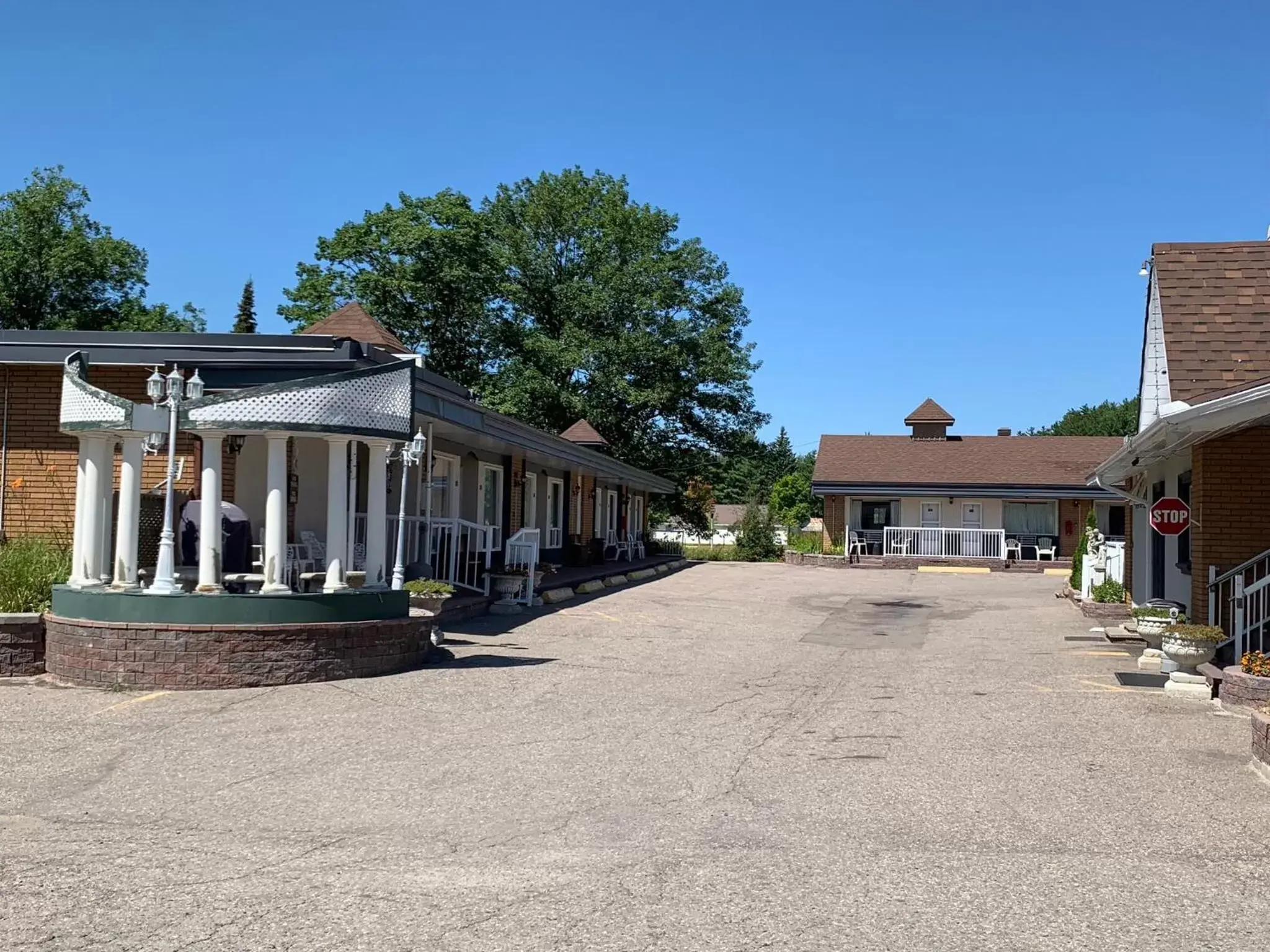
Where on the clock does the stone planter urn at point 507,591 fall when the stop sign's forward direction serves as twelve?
The stone planter urn is roughly at 3 o'clock from the stop sign.

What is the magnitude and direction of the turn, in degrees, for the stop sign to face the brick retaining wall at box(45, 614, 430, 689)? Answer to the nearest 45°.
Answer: approximately 45° to its right

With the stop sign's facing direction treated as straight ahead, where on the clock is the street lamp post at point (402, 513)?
The street lamp post is roughly at 2 o'clock from the stop sign.

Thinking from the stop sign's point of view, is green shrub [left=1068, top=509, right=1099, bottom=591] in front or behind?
behind

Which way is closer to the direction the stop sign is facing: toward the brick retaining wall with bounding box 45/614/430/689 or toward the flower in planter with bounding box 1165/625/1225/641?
the flower in planter

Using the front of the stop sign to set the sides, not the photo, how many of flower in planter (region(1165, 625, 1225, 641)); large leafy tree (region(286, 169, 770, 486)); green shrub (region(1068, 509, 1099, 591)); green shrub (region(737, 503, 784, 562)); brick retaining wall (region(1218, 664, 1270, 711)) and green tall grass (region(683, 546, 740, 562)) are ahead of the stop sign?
2

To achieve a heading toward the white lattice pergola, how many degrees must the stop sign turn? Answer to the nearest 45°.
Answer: approximately 45° to its right

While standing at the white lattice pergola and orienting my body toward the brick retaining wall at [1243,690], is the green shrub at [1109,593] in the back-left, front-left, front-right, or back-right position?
front-left

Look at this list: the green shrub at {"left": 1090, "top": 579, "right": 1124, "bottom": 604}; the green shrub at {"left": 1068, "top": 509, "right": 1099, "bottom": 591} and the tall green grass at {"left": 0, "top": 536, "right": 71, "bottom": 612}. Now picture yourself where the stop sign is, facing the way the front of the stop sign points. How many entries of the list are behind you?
2

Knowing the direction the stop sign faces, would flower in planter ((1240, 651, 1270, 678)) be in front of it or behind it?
in front

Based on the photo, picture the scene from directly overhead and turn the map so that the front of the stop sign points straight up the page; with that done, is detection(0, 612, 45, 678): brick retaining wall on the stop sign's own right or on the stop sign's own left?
on the stop sign's own right

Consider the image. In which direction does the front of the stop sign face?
toward the camera

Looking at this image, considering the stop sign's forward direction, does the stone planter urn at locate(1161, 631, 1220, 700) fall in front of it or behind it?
in front

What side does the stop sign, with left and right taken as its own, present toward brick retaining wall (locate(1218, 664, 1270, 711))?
front

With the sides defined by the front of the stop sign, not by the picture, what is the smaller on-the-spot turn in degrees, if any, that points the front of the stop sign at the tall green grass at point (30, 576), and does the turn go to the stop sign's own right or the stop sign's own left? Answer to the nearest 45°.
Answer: approximately 45° to the stop sign's own right

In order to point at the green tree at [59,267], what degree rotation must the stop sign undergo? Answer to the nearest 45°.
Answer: approximately 90° to its right

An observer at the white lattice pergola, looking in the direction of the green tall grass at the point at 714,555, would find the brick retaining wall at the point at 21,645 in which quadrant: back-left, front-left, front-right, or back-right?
back-left

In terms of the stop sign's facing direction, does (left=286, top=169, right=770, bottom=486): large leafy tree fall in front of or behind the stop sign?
behind
